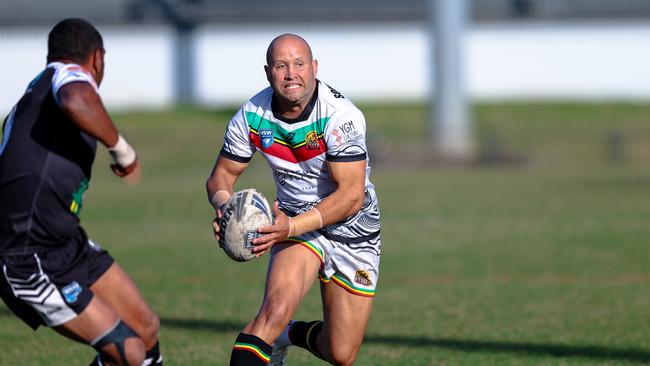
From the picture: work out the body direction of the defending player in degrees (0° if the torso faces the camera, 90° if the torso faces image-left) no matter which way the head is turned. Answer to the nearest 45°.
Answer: approximately 270°

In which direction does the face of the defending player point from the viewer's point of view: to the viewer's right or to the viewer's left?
to the viewer's right
